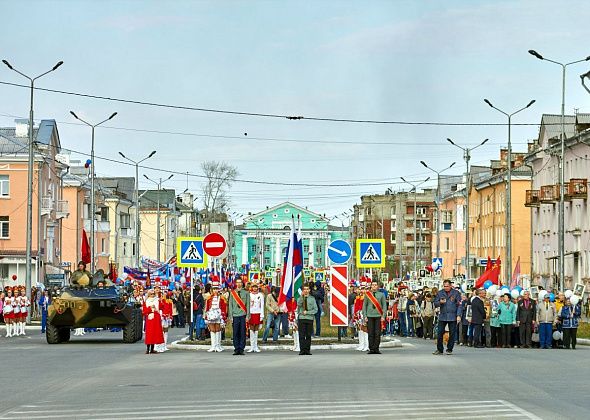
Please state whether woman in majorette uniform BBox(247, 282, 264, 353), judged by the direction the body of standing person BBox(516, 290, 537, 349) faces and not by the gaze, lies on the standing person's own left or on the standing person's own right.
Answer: on the standing person's own right

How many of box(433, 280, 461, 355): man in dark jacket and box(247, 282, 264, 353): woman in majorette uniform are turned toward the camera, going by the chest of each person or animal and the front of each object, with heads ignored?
2

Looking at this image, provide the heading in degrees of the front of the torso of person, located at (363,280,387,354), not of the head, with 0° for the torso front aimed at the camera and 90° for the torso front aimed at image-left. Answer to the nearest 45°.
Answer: approximately 0°

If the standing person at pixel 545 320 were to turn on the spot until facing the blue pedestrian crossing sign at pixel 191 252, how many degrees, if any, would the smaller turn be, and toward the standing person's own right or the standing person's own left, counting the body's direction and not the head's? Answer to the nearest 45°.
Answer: approximately 90° to the standing person's own right

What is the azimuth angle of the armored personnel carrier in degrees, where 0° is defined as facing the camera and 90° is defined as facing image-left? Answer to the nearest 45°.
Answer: approximately 0°
